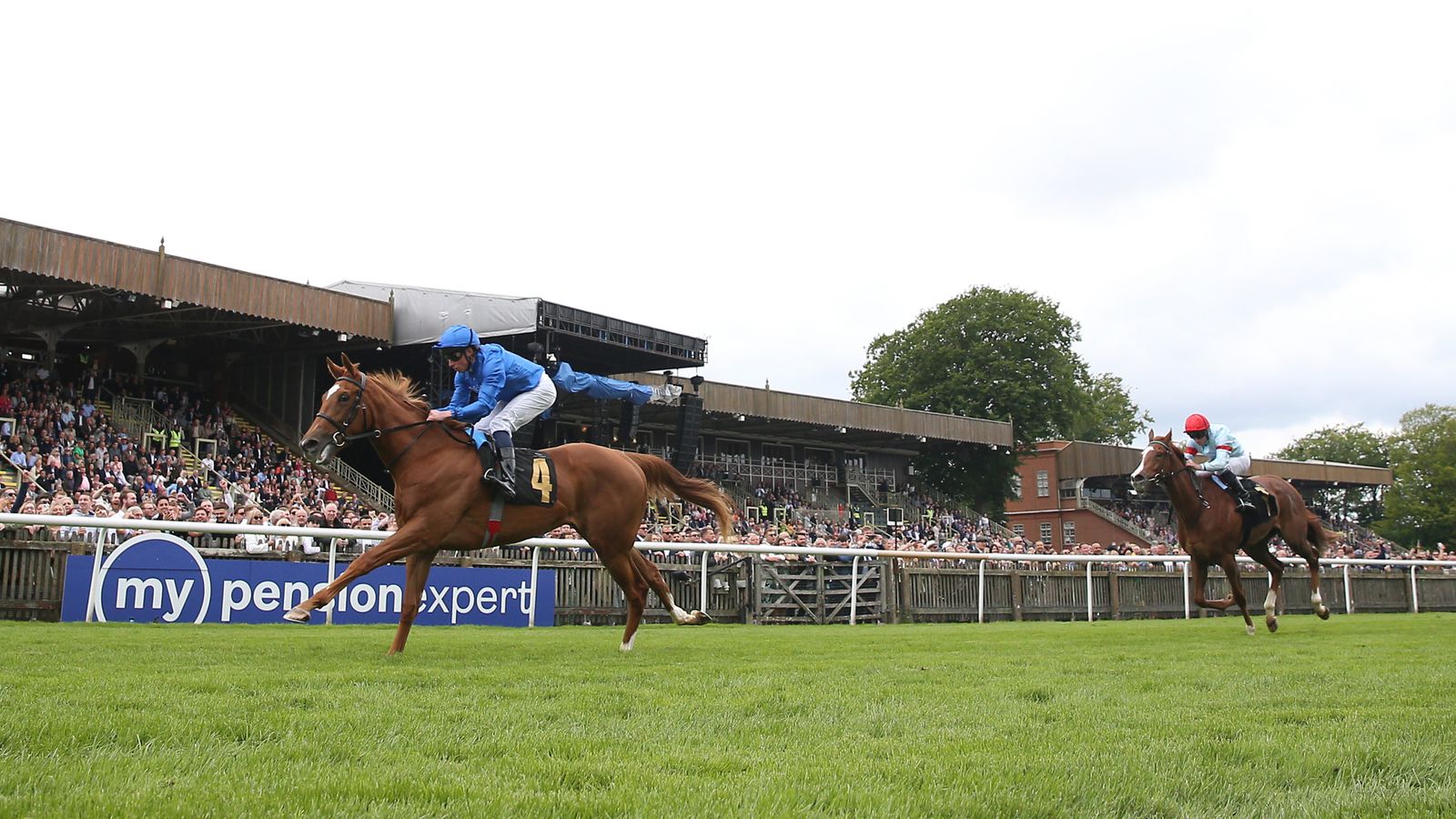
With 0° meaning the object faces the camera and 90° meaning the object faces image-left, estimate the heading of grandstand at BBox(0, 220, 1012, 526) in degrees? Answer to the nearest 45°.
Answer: approximately 315°

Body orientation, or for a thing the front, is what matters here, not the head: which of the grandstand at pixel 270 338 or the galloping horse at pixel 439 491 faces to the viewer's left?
the galloping horse

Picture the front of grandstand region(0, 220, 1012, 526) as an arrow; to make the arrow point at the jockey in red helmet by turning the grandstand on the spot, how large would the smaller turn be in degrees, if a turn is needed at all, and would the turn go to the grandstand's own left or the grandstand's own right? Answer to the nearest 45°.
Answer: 0° — it already faces them

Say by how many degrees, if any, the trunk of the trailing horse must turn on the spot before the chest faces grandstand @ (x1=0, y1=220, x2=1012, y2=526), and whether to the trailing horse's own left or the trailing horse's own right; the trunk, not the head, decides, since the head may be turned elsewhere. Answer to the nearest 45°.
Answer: approximately 45° to the trailing horse's own right

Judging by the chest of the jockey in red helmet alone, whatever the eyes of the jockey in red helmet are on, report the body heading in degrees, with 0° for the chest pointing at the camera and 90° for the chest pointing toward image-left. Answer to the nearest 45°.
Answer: approximately 45°

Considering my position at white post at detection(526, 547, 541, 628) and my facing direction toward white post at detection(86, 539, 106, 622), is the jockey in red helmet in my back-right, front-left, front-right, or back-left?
back-left

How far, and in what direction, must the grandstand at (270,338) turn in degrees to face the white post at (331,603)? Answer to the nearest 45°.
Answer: approximately 45° to its right

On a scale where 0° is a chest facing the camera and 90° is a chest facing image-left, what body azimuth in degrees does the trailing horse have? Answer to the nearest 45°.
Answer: approximately 45°

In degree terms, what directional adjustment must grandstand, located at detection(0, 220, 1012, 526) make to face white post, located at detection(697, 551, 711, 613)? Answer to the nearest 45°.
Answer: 0° — it already faces it

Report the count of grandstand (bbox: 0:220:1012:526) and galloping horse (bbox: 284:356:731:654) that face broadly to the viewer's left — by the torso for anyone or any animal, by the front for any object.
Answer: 1

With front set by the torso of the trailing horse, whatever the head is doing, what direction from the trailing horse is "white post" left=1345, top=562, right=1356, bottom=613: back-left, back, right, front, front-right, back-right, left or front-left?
back-right

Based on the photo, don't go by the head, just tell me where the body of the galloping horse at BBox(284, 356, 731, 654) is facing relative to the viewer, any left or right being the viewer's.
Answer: facing to the left of the viewer
